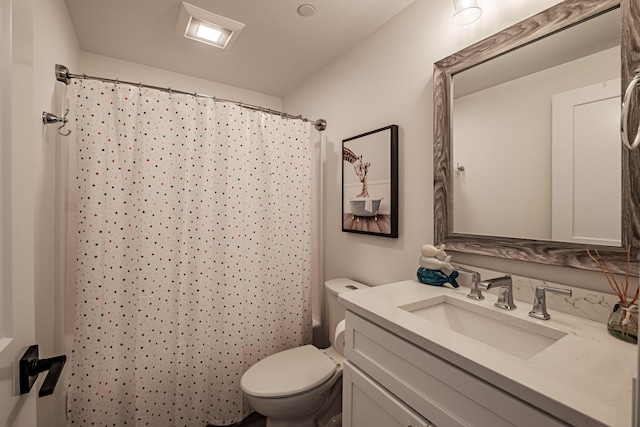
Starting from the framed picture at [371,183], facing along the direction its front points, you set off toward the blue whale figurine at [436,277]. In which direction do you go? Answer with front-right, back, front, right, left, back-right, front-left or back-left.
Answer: left

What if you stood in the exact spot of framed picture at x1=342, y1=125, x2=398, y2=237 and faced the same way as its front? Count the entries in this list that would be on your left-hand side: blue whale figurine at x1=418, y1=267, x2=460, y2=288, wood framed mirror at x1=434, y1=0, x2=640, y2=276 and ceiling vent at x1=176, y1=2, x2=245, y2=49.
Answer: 2

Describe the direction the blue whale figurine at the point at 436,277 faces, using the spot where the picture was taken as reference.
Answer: facing to the left of the viewer

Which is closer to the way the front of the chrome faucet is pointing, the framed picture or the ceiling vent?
the ceiling vent

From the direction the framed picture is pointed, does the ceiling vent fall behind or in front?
in front

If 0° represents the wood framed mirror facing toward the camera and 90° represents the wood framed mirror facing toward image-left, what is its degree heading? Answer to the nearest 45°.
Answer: approximately 45°

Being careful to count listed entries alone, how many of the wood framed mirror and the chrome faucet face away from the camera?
0
